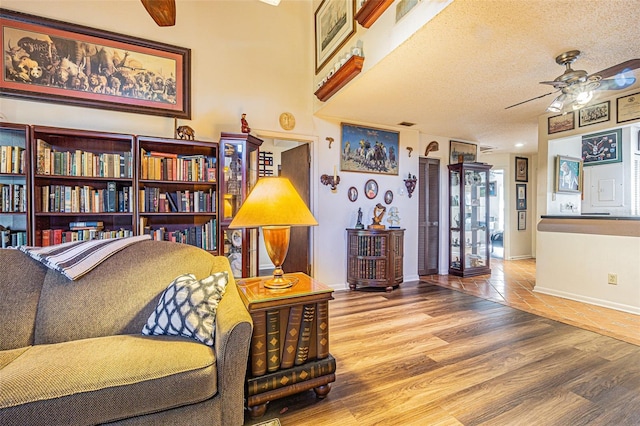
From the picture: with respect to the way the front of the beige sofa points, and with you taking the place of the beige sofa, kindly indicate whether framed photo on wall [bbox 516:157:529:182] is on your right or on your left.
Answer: on your left

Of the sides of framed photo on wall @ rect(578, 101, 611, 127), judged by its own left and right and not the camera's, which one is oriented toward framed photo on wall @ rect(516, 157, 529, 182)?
right

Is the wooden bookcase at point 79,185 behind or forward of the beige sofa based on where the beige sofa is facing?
behind

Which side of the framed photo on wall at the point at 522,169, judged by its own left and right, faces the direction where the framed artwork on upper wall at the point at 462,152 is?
right

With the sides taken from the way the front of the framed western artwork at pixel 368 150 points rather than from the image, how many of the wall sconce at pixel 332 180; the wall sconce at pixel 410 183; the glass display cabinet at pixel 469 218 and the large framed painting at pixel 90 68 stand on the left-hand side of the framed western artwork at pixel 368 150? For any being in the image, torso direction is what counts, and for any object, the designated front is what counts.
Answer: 2

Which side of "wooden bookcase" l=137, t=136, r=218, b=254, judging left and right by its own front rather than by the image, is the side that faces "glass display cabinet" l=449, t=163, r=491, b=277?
left

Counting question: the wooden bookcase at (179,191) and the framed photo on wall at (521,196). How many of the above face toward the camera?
2

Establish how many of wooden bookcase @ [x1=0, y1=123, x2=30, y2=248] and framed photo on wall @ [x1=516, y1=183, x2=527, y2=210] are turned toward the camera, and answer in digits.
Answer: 2
